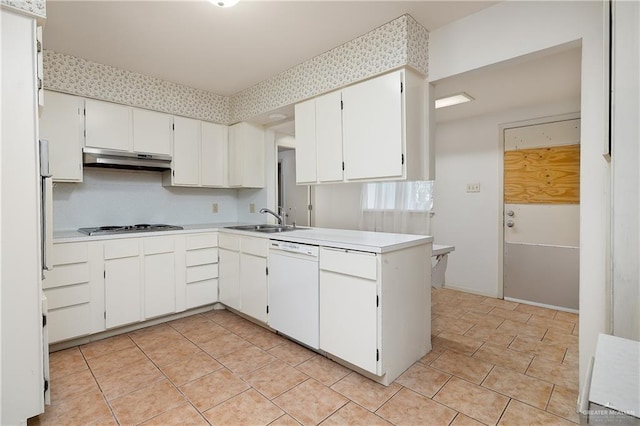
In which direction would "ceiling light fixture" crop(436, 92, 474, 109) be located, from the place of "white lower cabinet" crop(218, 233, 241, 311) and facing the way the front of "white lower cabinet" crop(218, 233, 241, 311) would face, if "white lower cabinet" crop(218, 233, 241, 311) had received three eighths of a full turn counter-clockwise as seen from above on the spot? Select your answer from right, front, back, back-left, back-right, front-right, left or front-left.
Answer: front

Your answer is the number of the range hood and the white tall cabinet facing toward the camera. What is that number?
1

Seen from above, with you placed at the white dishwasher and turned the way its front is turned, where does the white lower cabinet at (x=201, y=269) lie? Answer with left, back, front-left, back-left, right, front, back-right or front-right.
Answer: right

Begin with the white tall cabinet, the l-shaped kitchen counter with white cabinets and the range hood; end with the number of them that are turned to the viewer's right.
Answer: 1

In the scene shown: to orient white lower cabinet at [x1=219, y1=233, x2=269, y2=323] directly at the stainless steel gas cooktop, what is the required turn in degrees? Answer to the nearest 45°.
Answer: approximately 45° to its right

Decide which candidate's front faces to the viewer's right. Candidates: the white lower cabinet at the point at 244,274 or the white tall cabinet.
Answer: the white tall cabinet

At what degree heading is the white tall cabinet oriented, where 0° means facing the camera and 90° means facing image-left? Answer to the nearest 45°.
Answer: approximately 270°

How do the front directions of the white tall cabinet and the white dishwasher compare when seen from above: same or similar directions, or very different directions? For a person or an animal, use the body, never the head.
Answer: very different directions
